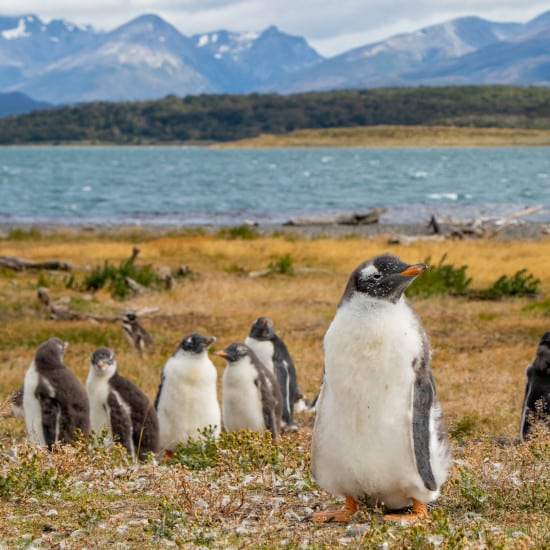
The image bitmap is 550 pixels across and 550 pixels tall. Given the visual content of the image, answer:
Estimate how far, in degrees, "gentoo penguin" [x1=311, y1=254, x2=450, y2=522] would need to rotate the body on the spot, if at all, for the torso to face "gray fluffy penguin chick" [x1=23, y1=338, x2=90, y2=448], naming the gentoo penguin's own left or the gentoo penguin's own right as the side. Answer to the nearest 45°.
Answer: approximately 90° to the gentoo penguin's own right

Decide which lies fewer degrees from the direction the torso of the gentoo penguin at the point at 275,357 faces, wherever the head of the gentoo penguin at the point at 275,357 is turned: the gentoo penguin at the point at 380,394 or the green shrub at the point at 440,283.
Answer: the gentoo penguin

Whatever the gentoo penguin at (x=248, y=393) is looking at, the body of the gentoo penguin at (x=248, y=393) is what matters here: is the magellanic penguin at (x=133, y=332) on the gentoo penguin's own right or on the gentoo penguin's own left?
on the gentoo penguin's own right

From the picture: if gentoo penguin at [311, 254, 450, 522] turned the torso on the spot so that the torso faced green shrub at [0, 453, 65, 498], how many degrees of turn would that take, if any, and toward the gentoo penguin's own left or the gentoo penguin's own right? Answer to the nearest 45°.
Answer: approximately 45° to the gentoo penguin's own right

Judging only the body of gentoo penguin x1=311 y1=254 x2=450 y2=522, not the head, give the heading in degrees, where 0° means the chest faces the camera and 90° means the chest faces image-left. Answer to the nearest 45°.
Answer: approximately 45°

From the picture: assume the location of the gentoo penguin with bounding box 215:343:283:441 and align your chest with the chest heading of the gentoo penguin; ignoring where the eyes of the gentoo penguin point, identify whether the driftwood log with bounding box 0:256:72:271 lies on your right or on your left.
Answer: on your right

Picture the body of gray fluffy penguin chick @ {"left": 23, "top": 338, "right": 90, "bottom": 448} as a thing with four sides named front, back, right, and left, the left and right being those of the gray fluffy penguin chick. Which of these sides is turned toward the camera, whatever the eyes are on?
left

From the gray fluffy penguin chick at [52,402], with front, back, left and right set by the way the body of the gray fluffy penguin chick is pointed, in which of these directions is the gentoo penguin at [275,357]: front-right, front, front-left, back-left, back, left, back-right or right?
back-right

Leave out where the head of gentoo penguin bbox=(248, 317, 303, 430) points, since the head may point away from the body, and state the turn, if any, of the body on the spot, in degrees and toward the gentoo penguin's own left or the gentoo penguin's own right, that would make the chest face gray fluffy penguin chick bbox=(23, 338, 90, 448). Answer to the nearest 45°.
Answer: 0° — it already faces it

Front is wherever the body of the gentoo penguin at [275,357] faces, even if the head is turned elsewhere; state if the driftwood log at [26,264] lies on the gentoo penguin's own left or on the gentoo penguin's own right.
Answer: on the gentoo penguin's own right
